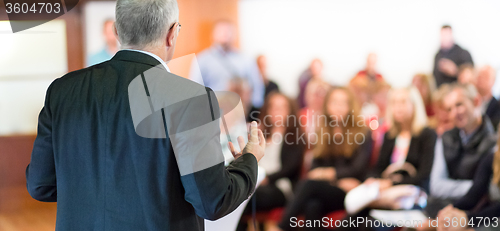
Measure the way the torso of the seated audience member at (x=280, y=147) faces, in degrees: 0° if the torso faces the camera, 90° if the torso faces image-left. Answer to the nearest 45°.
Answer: approximately 45°

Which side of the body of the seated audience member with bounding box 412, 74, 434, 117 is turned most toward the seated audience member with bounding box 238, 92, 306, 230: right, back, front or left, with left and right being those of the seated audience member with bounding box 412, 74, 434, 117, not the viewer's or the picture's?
front

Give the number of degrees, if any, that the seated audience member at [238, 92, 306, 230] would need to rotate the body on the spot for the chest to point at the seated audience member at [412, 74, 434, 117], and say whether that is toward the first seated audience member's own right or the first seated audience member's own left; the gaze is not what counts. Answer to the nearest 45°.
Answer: approximately 135° to the first seated audience member's own left

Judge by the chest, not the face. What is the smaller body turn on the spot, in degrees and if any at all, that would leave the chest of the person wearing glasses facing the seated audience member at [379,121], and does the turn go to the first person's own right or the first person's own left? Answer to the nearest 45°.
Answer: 0° — they already face them

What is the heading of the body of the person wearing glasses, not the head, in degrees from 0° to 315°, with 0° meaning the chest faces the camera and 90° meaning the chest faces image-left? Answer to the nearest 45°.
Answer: approximately 225°

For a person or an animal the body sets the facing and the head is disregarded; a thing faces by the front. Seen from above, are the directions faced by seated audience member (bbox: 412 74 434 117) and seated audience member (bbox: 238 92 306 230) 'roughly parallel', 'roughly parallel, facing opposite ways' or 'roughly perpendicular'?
roughly parallel

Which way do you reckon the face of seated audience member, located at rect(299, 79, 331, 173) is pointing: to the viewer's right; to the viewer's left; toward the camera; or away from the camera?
toward the camera

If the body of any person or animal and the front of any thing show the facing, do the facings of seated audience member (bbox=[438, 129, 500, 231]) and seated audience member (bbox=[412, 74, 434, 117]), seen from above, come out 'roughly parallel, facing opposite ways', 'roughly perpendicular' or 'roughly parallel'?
roughly parallel

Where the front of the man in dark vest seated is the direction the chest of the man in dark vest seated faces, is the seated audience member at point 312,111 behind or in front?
in front

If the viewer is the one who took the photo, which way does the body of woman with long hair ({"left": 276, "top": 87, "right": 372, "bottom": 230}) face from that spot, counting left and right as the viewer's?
facing the viewer and to the left of the viewer

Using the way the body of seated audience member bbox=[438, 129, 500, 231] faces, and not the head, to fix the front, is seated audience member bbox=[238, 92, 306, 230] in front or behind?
in front

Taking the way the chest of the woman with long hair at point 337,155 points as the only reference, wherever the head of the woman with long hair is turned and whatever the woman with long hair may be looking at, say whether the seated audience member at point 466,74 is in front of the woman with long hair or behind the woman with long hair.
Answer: behind

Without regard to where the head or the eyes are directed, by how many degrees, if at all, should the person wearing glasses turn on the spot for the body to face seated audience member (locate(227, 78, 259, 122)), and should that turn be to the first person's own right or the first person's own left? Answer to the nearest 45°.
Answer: approximately 45° to the first person's own left
